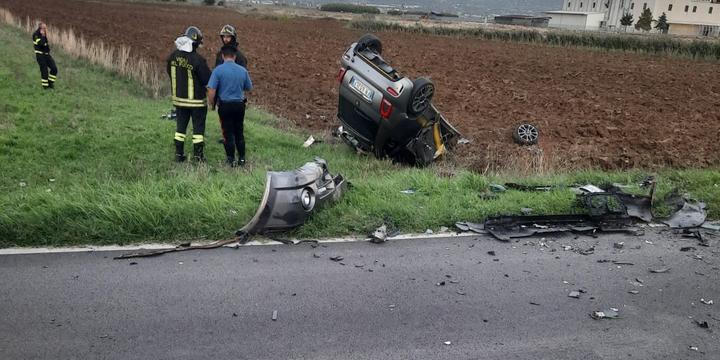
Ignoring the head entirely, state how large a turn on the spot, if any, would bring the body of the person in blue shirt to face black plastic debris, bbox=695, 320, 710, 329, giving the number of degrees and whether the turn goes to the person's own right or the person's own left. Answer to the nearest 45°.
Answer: approximately 135° to the person's own right

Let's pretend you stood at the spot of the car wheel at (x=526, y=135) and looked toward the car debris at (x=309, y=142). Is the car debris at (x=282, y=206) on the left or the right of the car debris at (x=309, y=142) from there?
left

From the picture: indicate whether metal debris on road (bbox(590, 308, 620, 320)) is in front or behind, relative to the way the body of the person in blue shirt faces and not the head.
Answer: behind

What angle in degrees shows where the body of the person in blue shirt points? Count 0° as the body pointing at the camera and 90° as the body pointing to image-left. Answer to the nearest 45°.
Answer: approximately 180°

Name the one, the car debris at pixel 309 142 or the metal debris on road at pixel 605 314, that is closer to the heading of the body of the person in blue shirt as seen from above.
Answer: the car debris

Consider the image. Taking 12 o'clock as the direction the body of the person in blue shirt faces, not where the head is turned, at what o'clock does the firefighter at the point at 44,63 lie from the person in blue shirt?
The firefighter is roughly at 11 o'clock from the person in blue shirt.

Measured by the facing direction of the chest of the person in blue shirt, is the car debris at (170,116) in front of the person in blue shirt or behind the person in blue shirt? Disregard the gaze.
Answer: in front

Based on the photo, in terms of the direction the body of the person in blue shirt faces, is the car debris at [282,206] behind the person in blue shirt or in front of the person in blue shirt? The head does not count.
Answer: behind

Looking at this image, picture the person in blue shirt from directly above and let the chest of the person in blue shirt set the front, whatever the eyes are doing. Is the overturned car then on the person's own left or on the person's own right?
on the person's own right

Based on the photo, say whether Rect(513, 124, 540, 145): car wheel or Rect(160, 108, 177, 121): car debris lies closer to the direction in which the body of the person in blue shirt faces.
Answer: the car debris
